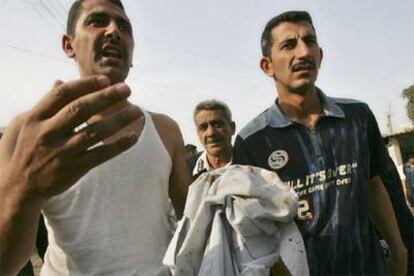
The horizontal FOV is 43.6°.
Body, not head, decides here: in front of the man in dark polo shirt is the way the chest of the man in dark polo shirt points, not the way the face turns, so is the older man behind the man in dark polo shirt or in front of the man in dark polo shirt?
behind

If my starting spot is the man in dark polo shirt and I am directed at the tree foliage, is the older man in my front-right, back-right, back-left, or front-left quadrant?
front-left

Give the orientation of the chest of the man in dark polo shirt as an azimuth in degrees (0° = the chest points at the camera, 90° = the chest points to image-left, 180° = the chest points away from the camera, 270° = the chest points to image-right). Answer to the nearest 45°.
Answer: approximately 0°

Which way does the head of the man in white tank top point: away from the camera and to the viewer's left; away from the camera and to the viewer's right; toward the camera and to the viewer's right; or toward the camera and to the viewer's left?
toward the camera and to the viewer's right

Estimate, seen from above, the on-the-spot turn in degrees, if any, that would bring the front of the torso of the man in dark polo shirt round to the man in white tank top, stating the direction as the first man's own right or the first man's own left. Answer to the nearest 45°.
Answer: approximately 45° to the first man's own right

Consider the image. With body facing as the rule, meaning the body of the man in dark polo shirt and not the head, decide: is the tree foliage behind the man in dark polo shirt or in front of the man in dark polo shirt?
behind

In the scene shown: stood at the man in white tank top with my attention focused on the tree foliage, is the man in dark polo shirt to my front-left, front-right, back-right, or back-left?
front-right

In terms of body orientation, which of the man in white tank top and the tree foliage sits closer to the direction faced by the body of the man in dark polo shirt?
the man in white tank top

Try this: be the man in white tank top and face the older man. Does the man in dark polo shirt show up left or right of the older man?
right

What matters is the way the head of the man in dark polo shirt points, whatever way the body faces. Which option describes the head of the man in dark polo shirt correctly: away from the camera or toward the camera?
toward the camera
